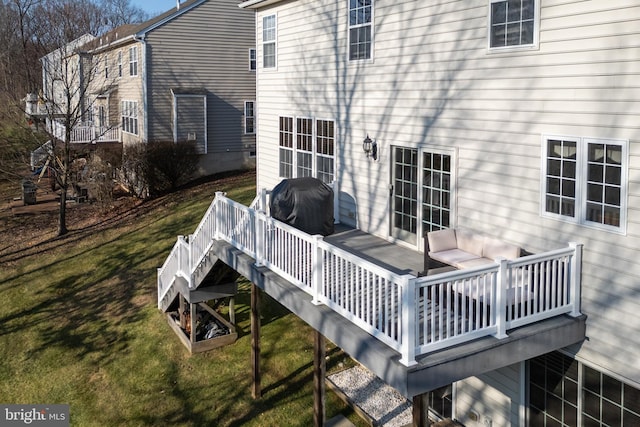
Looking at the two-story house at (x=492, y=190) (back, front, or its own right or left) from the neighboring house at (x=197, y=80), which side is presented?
left

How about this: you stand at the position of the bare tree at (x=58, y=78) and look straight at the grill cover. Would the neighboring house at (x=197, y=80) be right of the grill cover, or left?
left

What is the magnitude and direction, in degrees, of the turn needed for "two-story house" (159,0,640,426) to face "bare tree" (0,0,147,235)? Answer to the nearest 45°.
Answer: approximately 90° to its left

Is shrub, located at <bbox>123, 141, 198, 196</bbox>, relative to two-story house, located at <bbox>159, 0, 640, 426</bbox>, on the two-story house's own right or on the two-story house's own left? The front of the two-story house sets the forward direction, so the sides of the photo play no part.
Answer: on the two-story house's own left

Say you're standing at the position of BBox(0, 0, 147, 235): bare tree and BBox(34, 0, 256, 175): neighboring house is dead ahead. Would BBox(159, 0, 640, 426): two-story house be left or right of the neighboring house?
right

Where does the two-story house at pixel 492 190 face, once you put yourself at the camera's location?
facing away from the viewer and to the right of the viewer
